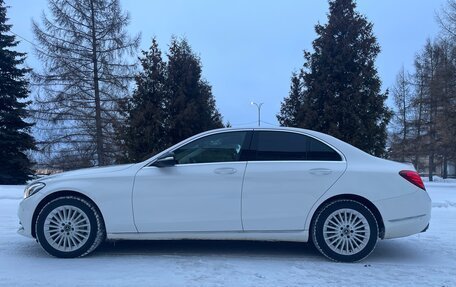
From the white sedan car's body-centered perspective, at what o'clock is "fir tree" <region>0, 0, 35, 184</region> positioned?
The fir tree is roughly at 2 o'clock from the white sedan car.

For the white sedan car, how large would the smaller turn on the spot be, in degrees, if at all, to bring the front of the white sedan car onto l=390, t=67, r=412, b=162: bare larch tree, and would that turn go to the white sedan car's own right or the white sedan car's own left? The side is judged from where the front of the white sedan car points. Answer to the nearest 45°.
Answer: approximately 135° to the white sedan car's own right

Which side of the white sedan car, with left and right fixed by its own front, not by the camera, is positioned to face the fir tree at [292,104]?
right

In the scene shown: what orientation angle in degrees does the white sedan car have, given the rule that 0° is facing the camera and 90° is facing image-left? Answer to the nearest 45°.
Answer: approximately 90°

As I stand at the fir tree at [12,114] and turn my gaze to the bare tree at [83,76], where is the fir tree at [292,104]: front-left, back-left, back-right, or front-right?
front-right

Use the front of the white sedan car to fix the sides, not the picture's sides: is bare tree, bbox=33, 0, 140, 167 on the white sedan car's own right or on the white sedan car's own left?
on the white sedan car's own right

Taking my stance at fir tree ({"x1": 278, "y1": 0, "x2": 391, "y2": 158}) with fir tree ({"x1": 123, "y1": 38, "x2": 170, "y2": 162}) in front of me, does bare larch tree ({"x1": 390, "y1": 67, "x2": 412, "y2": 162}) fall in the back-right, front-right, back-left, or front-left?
back-right

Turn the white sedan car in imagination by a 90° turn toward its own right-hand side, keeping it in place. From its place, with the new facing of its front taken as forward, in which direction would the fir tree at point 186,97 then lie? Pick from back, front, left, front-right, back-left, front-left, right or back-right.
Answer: front
